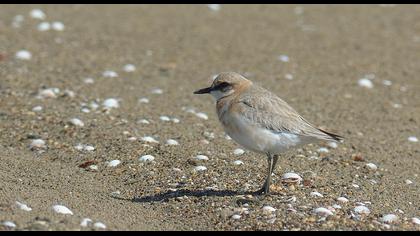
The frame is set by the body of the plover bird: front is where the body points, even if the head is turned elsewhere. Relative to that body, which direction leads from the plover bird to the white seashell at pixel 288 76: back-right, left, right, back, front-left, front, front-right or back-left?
right

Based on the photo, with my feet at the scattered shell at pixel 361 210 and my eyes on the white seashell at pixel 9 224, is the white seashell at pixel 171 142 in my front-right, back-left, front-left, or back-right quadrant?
front-right

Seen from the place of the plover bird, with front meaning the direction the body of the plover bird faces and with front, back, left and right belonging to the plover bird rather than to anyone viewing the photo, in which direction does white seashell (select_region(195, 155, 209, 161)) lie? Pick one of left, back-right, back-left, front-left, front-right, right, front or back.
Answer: front-right

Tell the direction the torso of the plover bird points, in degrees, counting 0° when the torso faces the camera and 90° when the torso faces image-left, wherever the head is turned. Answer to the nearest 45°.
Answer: approximately 90°

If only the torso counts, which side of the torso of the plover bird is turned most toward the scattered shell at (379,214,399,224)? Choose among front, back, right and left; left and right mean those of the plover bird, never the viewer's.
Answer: back

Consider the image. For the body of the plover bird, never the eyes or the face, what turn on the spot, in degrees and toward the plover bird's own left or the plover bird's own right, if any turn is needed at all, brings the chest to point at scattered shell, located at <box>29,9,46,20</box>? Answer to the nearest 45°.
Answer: approximately 45° to the plover bird's own right

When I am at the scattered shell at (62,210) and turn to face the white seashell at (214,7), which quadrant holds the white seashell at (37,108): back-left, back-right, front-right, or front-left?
front-left

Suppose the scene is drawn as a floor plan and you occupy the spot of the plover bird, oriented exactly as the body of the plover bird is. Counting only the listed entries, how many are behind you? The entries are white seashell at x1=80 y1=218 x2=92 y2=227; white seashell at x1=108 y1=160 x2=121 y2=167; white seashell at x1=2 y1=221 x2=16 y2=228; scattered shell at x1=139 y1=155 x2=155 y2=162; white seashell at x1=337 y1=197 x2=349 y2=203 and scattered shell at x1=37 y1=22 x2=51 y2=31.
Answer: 1

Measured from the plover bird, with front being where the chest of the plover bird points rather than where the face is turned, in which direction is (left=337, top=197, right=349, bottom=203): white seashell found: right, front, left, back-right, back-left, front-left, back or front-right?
back

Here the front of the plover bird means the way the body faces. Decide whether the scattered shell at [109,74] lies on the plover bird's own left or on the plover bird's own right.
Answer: on the plover bird's own right

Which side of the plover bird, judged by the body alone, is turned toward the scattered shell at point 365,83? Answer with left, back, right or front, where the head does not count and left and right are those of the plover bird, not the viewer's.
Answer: right

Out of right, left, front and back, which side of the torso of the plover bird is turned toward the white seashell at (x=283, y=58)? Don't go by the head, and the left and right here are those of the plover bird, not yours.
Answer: right

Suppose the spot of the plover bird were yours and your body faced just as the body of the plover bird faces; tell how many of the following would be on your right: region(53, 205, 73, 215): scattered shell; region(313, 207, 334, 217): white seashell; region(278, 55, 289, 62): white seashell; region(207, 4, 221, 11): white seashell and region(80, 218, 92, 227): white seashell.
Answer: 2
